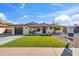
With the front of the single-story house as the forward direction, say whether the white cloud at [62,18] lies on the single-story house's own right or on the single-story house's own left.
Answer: on the single-story house's own left

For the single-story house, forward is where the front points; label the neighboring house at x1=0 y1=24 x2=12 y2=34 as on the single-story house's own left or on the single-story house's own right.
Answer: on the single-story house's own right

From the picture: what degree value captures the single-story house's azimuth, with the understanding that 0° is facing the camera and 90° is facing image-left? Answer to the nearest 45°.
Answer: approximately 0°
